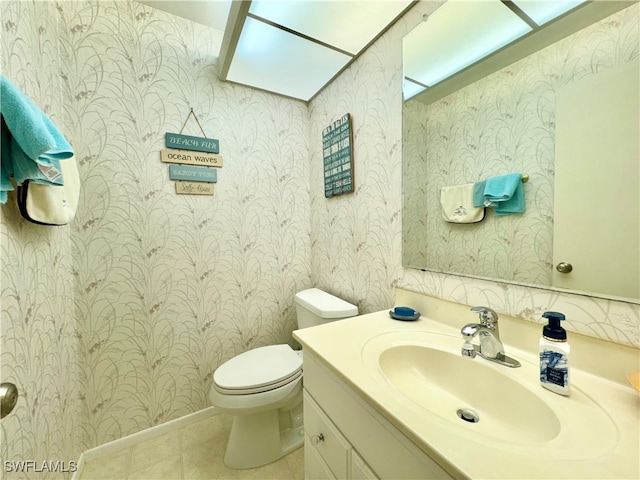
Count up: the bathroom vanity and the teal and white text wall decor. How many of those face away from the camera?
0

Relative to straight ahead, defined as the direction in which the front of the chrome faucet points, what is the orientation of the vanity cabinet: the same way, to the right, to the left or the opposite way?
the same way

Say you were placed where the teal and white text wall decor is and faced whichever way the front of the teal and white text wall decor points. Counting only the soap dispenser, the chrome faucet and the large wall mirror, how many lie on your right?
0

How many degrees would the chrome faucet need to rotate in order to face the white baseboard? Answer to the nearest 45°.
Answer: approximately 45° to its right

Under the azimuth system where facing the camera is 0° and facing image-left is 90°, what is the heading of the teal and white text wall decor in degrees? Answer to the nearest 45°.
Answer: approximately 45°

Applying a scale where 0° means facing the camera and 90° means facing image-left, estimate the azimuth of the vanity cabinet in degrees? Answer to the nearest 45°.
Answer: approximately 45°

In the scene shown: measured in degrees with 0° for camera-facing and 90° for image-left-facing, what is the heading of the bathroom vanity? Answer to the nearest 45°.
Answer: approximately 45°

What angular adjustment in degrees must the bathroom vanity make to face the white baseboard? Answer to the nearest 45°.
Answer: approximately 45° to its right

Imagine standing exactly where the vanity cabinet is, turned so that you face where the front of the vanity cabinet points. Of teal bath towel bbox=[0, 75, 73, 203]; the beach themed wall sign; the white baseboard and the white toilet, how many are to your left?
0

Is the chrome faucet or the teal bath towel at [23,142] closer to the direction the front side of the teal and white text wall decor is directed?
the teal bath towel

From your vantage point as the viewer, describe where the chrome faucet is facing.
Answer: facing the viewer and to the left of the viewer

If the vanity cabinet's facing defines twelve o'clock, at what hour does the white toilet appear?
The white toilet is roughly at 3 o'clock from the vanity cabinet.

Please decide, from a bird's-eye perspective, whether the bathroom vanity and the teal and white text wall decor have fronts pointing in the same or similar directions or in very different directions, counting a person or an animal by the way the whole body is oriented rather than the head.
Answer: same or similar directions
